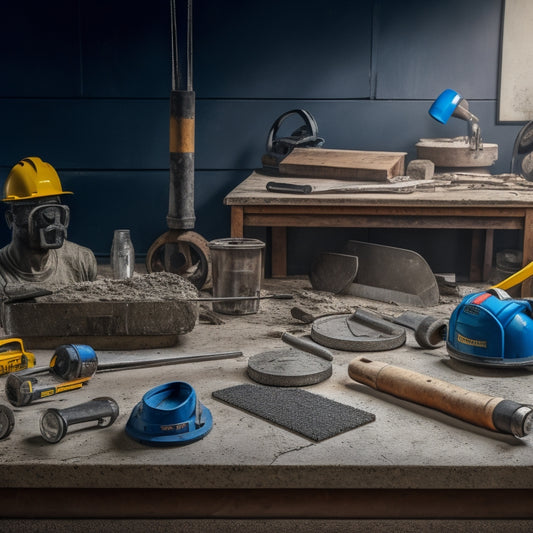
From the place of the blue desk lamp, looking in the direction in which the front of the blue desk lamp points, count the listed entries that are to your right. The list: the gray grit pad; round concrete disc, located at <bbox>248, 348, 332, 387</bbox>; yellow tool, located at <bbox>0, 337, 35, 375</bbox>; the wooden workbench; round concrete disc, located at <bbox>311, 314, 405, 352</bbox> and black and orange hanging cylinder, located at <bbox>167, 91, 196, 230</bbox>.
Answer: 0

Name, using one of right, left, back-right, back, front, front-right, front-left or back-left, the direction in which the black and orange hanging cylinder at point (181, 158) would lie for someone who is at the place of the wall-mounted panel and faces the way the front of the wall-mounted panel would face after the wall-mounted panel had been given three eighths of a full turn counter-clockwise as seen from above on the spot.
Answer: back

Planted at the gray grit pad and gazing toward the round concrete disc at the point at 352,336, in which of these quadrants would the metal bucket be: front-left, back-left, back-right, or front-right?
front-left

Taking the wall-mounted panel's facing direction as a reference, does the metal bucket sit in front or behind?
in front

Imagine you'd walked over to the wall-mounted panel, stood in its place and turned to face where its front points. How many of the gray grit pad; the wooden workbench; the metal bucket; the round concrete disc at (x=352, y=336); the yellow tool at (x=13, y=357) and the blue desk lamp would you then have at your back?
0

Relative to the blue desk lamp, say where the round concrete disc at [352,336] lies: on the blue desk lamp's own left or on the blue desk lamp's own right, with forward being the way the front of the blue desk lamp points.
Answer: on the blue desk lamp's own left

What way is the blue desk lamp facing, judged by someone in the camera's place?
facing to the left of the viewer

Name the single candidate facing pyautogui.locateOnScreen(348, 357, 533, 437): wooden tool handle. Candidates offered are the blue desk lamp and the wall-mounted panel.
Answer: the wall-mounted panel

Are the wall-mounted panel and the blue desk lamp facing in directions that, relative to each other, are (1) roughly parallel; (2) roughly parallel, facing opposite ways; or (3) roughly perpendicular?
roughly perpendicular

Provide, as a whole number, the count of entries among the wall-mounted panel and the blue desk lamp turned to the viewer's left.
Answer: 1

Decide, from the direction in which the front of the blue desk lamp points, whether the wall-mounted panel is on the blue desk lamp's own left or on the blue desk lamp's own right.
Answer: on the blue desk lamp's own right

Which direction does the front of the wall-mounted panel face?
toward the camera

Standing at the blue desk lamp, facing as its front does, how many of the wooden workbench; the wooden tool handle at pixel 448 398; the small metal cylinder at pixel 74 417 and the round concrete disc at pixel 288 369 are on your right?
0

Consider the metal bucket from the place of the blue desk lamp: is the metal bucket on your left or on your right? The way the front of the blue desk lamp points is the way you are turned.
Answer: on your left

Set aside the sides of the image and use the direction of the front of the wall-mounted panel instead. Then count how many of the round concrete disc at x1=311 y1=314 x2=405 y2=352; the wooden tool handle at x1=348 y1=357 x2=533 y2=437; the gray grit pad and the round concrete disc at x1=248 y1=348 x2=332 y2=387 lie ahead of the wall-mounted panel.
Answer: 4

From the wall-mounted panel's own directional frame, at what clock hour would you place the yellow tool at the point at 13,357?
The yellow tool is roughly at 1 o'clock from the wall-mounted panel.

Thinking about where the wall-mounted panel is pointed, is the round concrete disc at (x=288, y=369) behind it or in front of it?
in front

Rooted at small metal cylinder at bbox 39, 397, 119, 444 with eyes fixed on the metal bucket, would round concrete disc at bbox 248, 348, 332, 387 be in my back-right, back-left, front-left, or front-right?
front-right

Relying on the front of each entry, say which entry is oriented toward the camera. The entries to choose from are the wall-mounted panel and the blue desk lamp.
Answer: the wall-mounted panel
